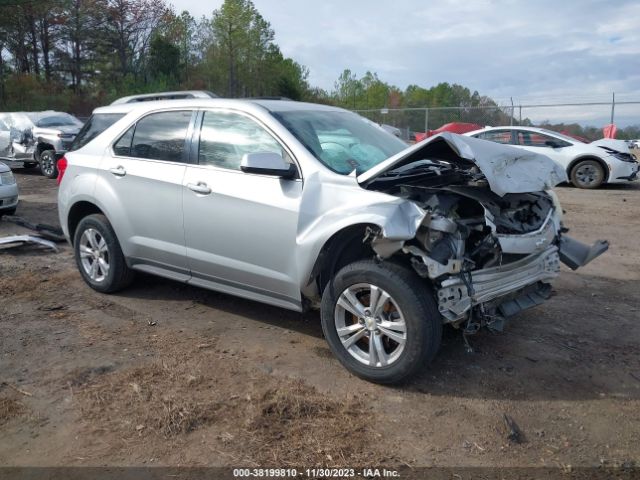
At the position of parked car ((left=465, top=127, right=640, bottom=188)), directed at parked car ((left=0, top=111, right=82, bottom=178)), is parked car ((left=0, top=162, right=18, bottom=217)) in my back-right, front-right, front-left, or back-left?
front-left

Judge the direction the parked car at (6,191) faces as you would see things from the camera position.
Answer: facing the viewer and to the right of the viewer

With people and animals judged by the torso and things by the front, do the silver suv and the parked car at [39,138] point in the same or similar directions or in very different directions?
same or similar directions

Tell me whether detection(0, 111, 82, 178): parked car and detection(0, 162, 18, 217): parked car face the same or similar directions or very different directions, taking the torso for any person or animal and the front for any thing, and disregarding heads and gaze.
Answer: same or similar directions

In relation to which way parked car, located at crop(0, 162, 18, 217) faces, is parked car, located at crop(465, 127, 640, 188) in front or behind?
in front

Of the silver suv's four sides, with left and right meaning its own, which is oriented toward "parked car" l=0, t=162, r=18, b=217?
back

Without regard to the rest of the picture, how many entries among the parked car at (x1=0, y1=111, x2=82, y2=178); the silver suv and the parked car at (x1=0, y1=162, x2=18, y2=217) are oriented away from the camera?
0

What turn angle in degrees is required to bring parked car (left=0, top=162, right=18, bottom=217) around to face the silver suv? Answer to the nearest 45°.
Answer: approximately 45° to its right

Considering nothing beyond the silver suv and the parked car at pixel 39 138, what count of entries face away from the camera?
0

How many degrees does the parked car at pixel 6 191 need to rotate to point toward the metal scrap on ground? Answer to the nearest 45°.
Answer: approximately 45° to its right

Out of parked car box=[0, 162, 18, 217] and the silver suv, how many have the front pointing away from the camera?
0

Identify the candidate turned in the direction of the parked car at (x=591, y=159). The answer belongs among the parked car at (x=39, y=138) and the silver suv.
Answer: the parked car at (x=39, y=138)

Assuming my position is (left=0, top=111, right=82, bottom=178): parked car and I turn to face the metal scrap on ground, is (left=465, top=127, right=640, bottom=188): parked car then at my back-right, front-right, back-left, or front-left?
front-left

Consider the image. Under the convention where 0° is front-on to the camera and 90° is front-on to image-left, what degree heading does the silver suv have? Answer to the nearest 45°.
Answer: approximately 315°

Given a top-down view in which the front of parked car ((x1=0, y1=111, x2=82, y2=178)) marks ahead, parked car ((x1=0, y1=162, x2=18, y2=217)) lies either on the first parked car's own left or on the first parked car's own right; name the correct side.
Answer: on the first parked car's own right

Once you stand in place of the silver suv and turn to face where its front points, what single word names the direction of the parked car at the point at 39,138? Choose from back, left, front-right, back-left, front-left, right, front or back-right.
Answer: back

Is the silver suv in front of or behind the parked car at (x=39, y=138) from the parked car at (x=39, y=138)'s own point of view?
in front
